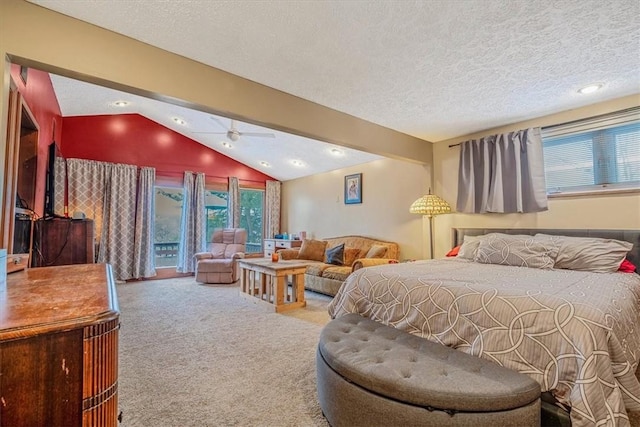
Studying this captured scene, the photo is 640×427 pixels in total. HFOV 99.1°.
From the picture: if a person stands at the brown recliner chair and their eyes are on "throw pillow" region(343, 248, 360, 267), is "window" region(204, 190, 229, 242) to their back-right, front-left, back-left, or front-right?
back-left

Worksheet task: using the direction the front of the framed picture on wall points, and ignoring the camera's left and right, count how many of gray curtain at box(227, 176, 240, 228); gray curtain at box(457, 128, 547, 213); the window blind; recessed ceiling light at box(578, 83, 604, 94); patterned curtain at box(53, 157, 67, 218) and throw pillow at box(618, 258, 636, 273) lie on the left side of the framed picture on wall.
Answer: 4

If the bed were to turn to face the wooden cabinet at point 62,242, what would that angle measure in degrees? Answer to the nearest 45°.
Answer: approximately 45° to its right

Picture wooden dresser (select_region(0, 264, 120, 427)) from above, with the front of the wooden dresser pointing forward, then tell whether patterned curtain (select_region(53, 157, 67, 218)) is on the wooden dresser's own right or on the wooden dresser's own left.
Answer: on the wooden dresser's own left

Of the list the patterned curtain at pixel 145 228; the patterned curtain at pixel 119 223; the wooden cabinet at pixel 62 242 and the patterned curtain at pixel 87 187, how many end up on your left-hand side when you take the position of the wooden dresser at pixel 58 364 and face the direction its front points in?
4

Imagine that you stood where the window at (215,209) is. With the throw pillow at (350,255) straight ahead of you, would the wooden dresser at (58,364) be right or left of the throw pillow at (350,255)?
right

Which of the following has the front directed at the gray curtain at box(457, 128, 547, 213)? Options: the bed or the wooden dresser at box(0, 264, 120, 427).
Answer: the wooden dresser

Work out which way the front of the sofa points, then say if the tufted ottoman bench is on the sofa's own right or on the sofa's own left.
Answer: on the sofa's own left

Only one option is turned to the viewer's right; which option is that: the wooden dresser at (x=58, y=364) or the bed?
the wooden dresser

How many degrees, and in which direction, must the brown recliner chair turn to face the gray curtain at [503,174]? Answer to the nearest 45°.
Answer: approximately 90° to its left

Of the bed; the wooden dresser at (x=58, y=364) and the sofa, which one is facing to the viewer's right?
the wooden dresser

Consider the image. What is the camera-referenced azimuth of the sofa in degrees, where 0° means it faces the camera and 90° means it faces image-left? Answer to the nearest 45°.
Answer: approximately 45°

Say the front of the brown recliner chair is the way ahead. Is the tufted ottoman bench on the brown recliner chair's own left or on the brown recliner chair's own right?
on the brown recliner chair's own left

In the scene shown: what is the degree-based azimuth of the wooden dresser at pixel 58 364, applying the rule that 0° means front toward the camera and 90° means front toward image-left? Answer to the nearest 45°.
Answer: approximately 270°
